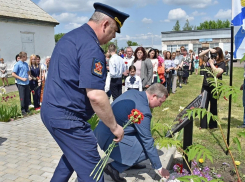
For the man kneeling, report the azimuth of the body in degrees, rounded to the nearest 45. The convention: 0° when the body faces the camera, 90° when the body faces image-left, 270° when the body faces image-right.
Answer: approximately 270°

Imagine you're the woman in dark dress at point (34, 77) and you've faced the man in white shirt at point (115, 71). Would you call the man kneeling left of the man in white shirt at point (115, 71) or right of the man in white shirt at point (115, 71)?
right

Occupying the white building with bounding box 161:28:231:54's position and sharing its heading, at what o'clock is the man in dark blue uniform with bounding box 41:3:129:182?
The man in dark blue uniform is roughly at 12 o'clock from the white building.

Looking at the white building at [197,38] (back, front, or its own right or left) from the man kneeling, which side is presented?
front

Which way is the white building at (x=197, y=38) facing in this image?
toward the camera

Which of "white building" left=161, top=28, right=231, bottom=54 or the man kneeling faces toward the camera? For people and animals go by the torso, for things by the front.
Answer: the white building

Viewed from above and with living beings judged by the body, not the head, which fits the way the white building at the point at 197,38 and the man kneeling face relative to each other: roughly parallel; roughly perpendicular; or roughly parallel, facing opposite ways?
roughly perpendicular

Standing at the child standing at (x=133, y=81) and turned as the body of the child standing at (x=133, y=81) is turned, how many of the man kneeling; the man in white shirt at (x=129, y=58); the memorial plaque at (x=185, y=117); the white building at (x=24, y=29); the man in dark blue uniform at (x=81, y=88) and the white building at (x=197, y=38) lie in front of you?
3

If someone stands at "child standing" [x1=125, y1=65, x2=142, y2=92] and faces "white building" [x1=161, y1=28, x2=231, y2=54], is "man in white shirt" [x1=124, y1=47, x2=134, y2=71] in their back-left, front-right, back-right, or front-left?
front-left

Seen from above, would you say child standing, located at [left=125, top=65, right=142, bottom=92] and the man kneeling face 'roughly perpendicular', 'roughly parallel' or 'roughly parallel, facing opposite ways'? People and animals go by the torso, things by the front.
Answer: roughly perpendicular

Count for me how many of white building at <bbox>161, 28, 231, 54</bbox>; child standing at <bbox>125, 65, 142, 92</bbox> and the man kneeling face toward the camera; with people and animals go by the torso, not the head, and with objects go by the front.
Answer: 2

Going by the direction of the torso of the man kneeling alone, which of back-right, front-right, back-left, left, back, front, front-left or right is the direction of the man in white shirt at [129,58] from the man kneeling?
left

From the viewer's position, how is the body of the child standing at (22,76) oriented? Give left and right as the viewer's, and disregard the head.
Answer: facing the viewer and to the right of the viewer

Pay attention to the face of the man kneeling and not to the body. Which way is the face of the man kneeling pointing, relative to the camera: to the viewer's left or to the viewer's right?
to the viewer's right

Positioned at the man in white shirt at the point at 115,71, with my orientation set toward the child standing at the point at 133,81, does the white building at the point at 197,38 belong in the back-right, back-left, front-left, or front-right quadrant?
front-left
